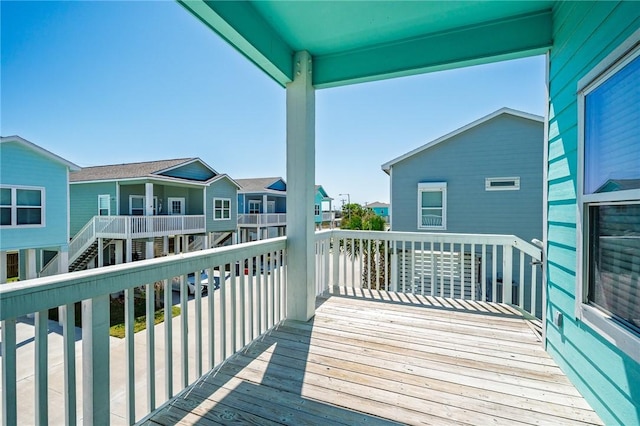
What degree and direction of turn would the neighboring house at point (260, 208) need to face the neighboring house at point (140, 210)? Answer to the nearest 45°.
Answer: approximately 90° to its right

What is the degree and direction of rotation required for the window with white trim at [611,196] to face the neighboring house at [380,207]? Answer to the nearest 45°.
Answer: approximately 90° to its right

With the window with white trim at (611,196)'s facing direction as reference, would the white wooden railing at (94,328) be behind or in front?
in front

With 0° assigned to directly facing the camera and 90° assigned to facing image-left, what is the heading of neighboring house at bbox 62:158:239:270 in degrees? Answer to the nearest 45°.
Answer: approximately 315°

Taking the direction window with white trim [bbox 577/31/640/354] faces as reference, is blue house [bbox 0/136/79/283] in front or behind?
in front

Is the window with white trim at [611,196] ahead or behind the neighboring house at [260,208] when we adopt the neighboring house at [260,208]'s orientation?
ahead

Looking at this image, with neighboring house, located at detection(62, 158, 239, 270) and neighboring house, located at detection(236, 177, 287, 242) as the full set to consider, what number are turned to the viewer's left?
0

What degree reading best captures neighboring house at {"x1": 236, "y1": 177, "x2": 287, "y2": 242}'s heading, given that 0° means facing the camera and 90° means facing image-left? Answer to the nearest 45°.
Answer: approximately 315°

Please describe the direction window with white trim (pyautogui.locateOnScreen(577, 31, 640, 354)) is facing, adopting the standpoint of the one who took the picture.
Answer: facing the viewer and to the left of the viewer

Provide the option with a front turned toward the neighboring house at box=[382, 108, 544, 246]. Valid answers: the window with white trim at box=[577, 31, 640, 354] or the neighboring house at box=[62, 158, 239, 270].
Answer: the neighboring house at box=[62, 158, 239, 270]

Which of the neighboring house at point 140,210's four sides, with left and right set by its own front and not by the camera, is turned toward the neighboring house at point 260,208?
left
